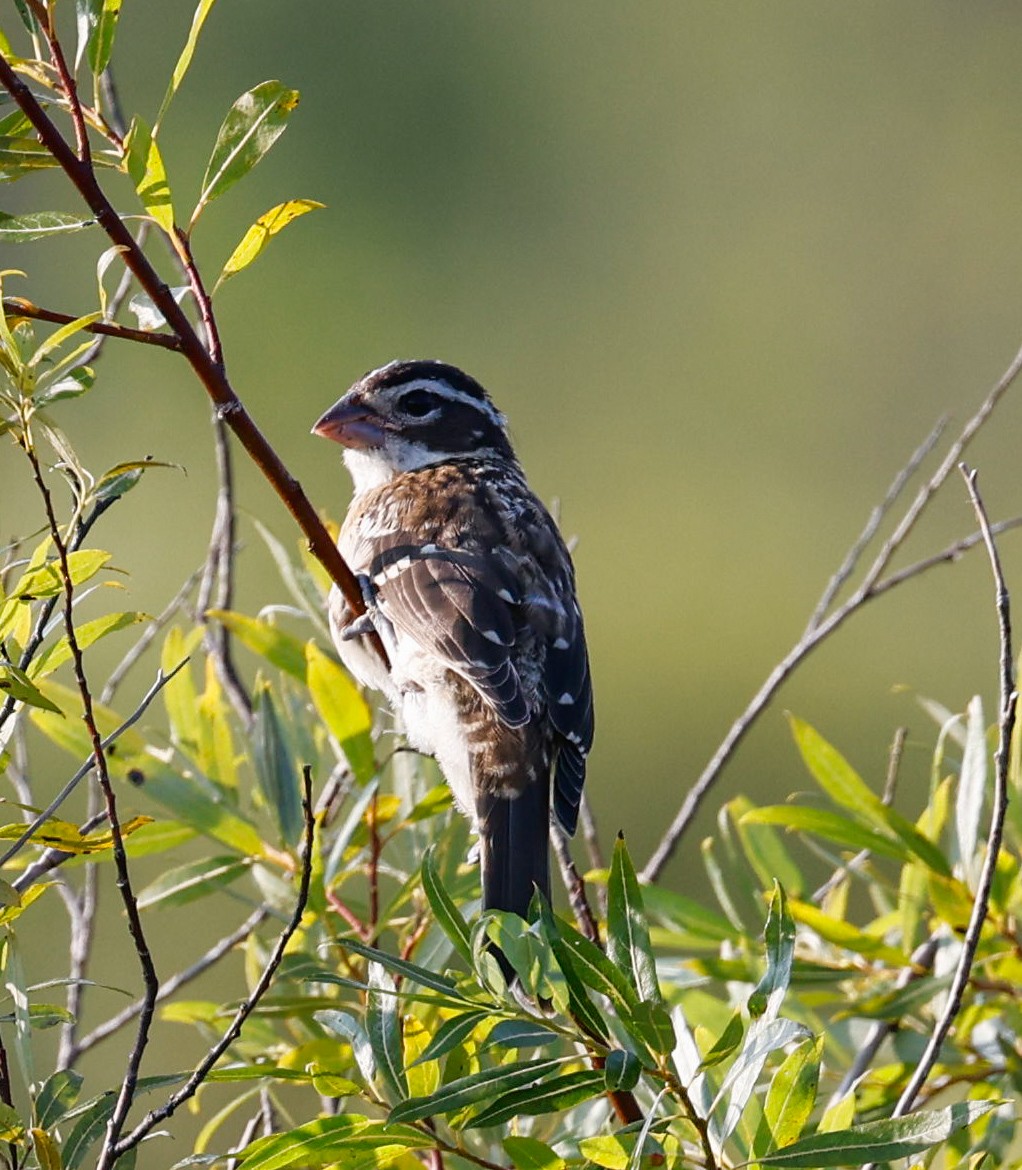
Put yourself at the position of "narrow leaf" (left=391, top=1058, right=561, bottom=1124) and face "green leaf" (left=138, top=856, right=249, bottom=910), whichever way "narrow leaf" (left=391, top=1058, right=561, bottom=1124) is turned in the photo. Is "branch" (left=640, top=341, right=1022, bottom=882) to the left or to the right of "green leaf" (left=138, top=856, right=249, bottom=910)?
right

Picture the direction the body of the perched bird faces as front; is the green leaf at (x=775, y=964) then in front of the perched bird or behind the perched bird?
behind

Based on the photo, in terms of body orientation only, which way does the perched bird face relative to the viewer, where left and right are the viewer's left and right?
facing away from the viewer and to the left of the viewer

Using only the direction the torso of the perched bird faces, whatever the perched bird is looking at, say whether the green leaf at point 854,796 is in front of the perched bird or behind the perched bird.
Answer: behind

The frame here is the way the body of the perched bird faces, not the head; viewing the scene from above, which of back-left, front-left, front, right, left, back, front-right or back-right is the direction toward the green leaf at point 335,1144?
back-left
